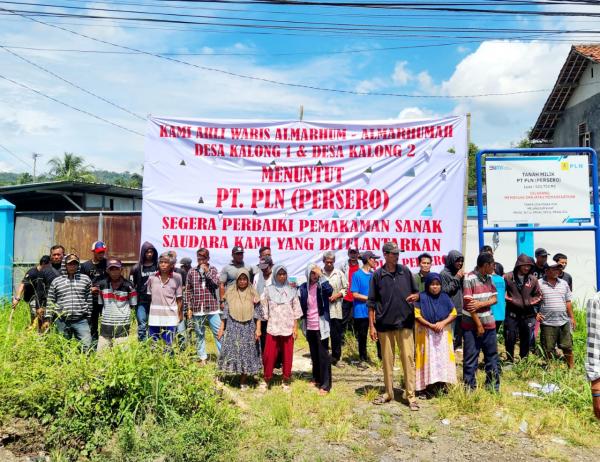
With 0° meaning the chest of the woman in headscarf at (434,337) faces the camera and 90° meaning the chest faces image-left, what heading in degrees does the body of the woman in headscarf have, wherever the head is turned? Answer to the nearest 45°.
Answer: approximately 0°

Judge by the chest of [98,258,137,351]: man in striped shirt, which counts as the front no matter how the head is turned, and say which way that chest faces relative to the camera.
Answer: toward the camera

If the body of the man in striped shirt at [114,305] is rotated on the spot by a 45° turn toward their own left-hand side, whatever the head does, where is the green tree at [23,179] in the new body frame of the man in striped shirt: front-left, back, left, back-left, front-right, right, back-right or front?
back-left

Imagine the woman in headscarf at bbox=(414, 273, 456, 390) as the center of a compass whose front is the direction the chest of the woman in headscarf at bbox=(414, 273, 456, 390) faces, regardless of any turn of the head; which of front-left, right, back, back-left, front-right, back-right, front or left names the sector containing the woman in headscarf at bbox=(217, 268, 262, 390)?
right

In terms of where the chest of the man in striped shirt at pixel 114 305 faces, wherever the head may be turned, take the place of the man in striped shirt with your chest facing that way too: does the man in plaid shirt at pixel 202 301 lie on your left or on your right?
on your left

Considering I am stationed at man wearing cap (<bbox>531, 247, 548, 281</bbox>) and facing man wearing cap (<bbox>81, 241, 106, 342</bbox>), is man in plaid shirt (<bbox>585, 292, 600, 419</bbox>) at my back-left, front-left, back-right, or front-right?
front-left

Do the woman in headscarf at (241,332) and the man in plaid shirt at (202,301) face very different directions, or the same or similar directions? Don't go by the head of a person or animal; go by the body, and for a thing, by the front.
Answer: same or similar directions

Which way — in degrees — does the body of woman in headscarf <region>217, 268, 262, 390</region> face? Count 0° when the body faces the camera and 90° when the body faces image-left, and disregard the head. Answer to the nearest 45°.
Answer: approximately 0°

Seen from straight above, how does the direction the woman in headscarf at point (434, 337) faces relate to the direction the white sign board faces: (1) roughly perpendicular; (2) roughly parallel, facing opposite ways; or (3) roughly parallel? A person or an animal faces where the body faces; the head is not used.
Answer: roughly parallel

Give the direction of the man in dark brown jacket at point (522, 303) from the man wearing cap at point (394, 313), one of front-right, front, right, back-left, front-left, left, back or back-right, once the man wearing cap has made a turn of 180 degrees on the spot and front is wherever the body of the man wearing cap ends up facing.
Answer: front-right

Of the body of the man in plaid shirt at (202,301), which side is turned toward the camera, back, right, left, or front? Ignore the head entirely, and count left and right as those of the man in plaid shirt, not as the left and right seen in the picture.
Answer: front

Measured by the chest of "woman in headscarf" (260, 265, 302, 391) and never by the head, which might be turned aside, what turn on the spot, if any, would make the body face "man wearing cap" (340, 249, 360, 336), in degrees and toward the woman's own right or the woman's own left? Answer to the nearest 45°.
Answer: approximately 135° to the woman's own left

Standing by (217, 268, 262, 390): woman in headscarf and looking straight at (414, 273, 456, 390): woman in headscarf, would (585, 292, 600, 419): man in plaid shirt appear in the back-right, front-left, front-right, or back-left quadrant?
front-right

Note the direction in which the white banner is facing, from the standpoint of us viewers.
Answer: facing the viewer

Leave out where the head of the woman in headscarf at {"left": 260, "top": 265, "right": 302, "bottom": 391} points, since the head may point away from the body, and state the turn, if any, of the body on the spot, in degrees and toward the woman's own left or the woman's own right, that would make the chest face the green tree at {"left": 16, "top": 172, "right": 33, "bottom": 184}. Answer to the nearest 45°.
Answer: approximately 135° to the woman's own right

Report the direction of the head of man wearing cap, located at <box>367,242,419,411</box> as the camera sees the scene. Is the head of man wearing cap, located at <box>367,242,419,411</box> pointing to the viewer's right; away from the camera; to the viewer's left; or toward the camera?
toward the camera

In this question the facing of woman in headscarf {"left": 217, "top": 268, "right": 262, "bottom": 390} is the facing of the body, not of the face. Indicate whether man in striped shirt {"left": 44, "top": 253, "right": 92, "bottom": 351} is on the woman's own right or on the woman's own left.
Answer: on the woman's own right

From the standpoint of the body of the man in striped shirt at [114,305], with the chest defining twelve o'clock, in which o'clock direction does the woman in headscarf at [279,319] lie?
The woman in headscarf is roughly at 9 o'clock from the man in striped shirt.

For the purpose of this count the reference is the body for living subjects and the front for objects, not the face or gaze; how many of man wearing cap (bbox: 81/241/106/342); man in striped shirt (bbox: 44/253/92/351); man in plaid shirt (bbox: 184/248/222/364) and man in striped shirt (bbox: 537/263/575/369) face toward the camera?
4
